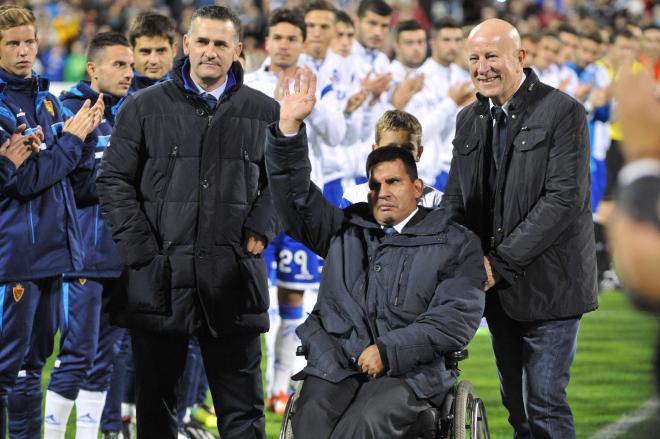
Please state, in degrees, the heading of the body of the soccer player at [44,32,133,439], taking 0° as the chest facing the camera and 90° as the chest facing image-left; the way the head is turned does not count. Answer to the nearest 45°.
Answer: approximately 315°

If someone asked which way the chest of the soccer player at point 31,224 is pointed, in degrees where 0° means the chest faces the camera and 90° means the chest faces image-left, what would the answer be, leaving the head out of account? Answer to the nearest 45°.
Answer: approximately 315°

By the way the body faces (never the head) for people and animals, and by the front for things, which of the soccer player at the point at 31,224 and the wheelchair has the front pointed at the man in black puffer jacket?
the soccer player

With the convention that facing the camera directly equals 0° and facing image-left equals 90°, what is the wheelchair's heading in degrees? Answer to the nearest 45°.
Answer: approximately 0°
